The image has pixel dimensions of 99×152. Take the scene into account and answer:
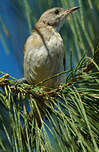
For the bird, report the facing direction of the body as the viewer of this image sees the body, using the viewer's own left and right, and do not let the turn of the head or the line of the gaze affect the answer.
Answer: facing the viewer and to the right of the viewer
